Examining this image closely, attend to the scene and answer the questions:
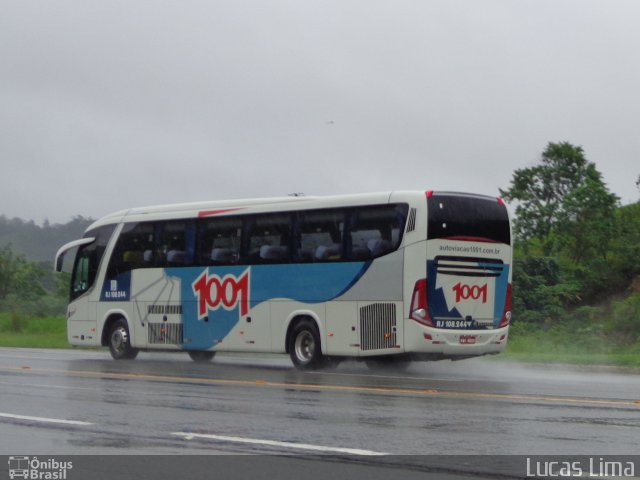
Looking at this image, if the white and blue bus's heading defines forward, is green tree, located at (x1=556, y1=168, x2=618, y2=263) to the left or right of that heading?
on its right

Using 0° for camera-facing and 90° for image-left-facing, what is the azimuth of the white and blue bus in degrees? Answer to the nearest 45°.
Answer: approximately 135°

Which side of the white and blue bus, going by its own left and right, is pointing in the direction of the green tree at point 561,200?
right
